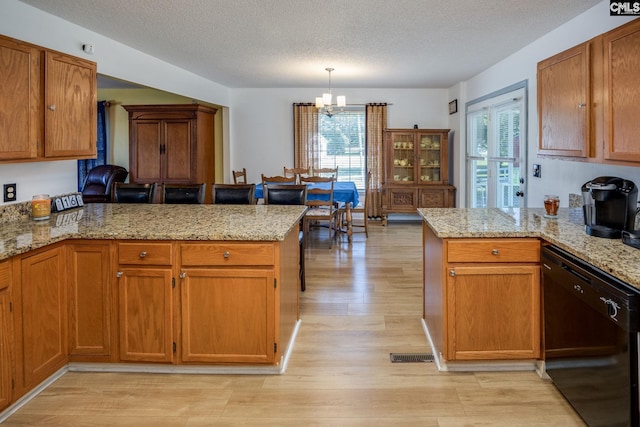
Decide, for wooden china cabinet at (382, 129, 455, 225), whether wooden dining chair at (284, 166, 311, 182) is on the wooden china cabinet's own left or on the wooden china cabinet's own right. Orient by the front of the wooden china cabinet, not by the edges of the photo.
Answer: on the wooden china cabinet's own right

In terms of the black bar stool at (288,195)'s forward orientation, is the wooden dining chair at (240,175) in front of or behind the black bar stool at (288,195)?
behind

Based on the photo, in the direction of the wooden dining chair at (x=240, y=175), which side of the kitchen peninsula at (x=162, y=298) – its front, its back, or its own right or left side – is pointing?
back

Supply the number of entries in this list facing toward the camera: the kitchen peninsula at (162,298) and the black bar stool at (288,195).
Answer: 2

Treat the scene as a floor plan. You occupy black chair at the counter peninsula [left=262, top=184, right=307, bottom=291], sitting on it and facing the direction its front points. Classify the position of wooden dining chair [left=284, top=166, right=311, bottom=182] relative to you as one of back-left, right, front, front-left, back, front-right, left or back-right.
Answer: back

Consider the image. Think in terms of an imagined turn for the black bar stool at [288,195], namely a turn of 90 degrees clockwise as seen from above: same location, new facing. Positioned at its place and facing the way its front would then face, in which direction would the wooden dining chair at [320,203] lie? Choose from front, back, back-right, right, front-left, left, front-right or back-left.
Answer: right
